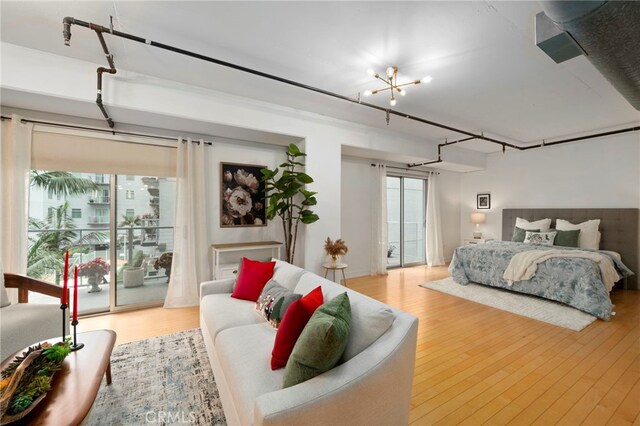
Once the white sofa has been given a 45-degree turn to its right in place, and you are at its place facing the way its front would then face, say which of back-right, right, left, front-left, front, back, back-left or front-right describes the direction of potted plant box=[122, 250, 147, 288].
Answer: front-right

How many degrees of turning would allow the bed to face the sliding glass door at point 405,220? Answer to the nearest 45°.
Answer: approximately 45° to its right

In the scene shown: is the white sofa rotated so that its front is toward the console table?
no

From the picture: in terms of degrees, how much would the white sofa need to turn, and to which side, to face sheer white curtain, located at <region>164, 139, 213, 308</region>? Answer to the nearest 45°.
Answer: approximately 90° to its right

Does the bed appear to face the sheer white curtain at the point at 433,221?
no

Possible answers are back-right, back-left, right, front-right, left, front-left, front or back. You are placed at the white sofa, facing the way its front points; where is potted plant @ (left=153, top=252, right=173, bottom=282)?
right

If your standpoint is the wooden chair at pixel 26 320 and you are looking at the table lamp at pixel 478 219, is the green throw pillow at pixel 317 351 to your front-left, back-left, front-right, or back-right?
front-right

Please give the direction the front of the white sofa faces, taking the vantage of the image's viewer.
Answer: facing the viewer and to the left of the viewer

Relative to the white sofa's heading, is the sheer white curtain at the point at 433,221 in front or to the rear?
to the rear

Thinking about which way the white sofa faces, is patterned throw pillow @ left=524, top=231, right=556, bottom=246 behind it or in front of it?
behind

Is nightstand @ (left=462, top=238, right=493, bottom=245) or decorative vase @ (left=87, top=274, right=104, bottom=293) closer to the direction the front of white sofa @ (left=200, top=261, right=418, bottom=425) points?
the decorative vase

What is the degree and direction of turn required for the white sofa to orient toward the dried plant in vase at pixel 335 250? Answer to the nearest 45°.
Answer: approximately 135° to its right

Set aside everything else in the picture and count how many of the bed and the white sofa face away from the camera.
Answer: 0

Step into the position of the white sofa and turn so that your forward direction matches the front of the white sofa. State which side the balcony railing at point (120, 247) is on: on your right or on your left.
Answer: on your right

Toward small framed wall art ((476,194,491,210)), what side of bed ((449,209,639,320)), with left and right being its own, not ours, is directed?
right

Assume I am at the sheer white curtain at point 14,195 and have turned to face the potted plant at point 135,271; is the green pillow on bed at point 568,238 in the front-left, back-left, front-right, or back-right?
front-right

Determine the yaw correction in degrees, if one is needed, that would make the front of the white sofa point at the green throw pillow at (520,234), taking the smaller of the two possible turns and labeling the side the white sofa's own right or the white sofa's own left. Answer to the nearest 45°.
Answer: approximately 180°
